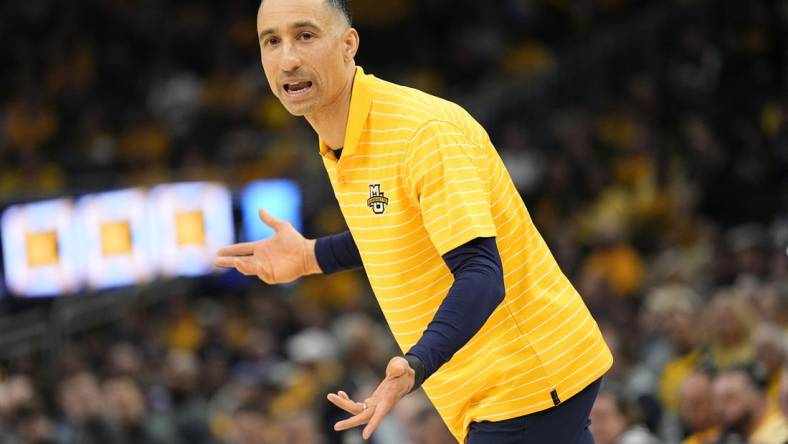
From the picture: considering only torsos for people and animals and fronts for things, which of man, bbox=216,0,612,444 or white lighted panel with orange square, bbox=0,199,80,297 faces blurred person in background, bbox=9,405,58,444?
the white lighted panel with orange square

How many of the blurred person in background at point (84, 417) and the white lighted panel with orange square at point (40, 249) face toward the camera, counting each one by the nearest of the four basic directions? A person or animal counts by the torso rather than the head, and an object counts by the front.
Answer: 2

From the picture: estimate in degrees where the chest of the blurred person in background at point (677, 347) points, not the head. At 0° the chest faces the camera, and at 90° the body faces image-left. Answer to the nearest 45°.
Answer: approximately 45°

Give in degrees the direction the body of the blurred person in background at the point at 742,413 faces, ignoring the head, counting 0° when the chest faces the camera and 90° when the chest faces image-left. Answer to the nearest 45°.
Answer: approximately 45°

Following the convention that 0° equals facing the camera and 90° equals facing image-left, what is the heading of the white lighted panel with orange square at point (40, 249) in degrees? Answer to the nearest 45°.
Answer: approximately 0°

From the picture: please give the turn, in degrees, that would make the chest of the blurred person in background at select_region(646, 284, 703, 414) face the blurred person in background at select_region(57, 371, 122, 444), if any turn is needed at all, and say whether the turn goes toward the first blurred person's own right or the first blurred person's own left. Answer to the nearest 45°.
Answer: approximately 45° to the first blurred person's own right
